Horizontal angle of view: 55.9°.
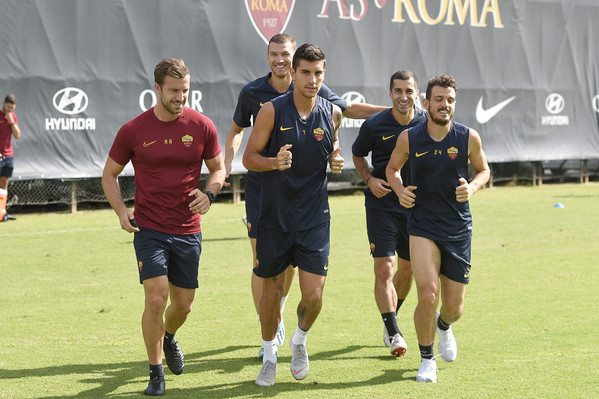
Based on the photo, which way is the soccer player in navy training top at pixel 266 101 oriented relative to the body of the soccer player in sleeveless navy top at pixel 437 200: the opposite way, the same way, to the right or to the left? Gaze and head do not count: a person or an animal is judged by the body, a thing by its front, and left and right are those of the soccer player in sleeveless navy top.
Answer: the same way

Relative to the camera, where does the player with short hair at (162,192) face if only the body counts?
toward the camera

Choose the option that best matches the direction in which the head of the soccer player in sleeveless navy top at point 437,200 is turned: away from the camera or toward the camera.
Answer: toward the camera

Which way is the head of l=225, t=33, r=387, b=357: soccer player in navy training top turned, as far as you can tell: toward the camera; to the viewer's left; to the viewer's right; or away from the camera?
toward the camera

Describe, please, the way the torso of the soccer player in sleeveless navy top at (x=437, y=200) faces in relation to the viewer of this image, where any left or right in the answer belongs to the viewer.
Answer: facing the viewer

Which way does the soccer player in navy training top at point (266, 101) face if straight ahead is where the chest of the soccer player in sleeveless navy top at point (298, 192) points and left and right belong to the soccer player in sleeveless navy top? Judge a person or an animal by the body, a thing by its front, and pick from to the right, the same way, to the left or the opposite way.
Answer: the same way

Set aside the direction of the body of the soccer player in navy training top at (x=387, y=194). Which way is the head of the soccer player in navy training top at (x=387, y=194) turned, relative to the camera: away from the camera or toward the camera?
toward the camera

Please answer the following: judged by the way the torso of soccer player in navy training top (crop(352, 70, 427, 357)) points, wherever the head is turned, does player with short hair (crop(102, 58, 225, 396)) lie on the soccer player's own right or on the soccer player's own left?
on the soccer player's own right

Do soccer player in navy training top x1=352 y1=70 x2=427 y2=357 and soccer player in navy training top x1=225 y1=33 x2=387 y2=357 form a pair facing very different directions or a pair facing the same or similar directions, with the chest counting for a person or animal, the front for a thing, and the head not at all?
same or similar directions

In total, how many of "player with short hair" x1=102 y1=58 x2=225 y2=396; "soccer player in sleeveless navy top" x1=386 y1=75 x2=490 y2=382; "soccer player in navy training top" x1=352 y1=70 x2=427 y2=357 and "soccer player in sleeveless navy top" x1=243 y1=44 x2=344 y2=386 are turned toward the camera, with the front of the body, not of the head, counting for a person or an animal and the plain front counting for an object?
4

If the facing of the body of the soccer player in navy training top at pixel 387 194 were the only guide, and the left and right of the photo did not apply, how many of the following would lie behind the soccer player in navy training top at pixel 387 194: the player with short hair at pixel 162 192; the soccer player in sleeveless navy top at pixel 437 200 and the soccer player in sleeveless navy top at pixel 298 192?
0

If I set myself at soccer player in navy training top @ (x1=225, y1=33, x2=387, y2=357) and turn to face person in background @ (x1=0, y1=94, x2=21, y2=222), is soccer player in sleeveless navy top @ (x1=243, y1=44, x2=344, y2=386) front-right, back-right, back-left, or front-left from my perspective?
back-left

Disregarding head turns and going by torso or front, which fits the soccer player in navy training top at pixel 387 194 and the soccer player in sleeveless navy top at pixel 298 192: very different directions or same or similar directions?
same or similar directions

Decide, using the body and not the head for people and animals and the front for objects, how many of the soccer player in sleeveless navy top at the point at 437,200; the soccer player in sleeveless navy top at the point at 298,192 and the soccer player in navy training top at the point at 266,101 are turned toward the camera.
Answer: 3

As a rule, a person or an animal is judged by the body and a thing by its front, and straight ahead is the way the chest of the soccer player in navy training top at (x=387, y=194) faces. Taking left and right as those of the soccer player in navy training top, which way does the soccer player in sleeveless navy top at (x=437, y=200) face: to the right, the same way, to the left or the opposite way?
the same way

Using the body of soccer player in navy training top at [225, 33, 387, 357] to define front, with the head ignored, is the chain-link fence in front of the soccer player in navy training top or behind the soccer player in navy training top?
behind

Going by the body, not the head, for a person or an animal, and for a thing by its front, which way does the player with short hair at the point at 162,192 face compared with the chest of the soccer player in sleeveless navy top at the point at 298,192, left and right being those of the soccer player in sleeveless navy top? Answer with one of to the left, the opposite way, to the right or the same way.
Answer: the same way

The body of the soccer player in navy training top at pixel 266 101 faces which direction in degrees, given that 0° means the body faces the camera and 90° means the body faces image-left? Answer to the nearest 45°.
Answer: approximately 0°
